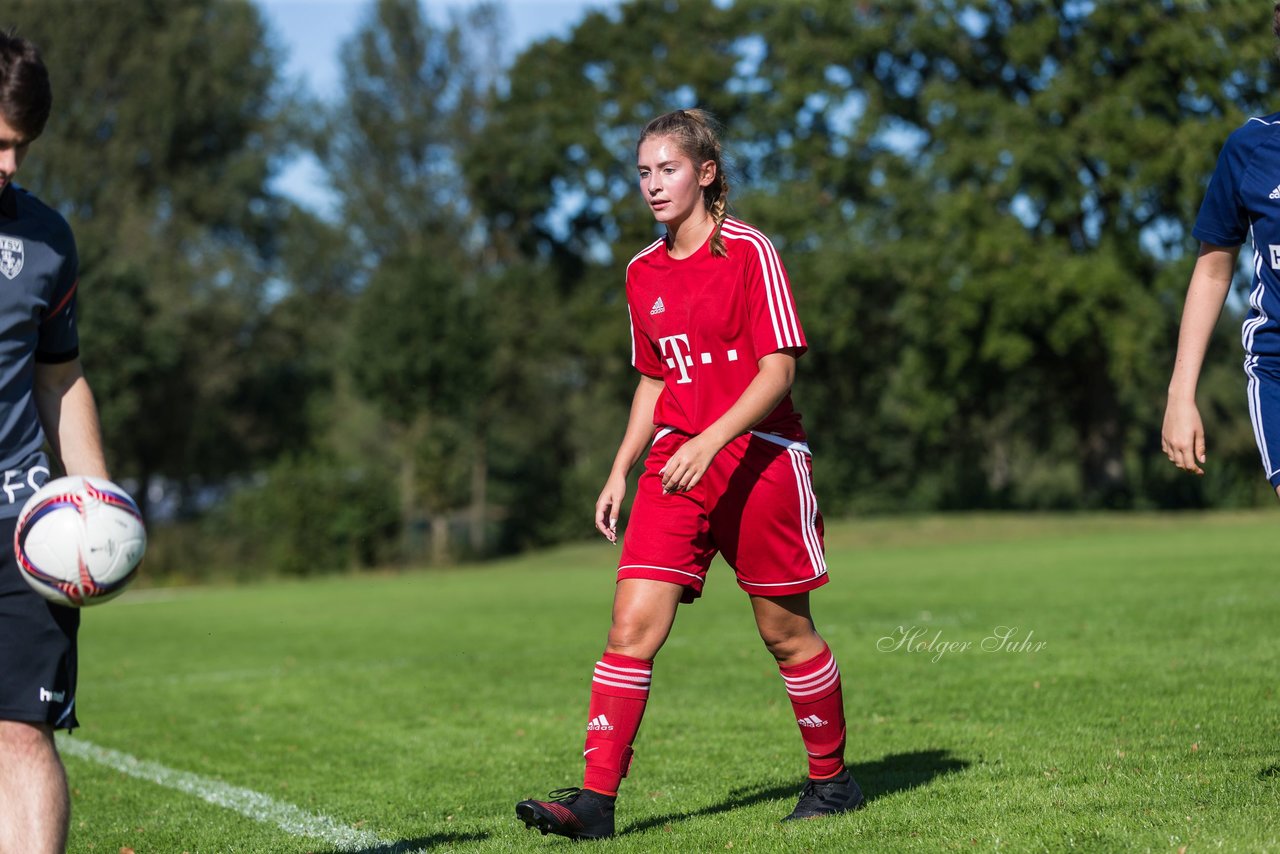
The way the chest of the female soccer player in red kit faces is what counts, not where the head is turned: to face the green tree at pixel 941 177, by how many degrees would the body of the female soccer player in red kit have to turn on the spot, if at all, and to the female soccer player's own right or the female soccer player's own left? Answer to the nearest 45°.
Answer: approximately 135° to the female soccer player's own right

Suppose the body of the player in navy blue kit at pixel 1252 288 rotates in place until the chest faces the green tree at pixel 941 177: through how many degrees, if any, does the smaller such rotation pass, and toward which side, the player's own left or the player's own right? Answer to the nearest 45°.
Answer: approximately 180°

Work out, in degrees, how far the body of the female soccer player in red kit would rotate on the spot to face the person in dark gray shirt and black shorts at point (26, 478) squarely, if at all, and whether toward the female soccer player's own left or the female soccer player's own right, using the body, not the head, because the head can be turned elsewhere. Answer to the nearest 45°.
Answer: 0° — they already face them

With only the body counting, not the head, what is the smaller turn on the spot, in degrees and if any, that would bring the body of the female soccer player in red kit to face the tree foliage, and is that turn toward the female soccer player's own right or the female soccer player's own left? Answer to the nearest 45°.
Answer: approximately 135° to the female soccer player's own right

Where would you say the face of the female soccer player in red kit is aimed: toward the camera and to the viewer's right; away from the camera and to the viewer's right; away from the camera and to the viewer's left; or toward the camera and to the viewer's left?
toward the camera and to the viewer's left

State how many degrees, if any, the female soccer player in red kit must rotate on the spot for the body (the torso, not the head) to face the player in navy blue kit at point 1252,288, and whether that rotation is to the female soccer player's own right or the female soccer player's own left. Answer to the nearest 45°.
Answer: approximately 135° to the female soccer player's own left

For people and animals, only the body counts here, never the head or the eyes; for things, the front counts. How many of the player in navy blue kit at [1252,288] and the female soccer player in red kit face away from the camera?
0

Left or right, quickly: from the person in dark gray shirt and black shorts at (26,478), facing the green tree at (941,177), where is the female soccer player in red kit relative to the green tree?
right
